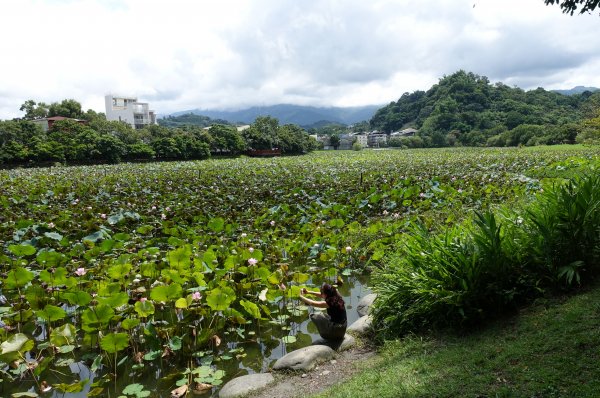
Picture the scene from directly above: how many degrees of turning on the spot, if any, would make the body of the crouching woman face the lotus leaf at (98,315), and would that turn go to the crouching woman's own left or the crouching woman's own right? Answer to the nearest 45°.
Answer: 0° — they already face it

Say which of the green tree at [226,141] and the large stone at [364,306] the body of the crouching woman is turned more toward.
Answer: the green tree

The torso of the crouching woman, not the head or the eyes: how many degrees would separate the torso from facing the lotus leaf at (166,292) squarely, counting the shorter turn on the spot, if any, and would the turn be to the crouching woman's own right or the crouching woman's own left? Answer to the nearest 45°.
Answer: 0° — they already face it

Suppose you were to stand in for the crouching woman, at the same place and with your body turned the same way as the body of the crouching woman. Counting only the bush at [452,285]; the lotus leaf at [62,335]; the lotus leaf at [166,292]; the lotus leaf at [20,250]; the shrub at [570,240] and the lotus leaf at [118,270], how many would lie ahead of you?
4

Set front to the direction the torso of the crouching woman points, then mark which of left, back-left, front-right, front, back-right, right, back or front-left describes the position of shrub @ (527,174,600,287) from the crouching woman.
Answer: back

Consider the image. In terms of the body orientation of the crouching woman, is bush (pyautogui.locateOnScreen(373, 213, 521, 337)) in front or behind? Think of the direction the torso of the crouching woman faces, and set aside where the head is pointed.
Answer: behind

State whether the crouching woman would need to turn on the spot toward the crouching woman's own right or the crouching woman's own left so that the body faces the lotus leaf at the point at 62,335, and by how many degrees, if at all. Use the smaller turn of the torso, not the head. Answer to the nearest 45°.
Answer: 0° — they already face it

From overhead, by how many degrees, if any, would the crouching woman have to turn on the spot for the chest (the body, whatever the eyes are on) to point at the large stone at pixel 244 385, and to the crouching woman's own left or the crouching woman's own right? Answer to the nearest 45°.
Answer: approximately 45° to the crouching woman's own left

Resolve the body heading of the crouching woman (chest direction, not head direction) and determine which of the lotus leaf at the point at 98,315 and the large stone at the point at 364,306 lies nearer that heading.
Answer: the lotus leaf

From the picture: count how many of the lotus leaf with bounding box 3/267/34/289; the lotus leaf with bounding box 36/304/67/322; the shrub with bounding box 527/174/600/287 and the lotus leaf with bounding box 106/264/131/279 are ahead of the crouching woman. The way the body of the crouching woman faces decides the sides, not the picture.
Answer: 3

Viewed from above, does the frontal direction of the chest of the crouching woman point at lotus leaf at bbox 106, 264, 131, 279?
yes

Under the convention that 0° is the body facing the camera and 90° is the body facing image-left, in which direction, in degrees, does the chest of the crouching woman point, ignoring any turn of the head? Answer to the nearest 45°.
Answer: approximately 90°
